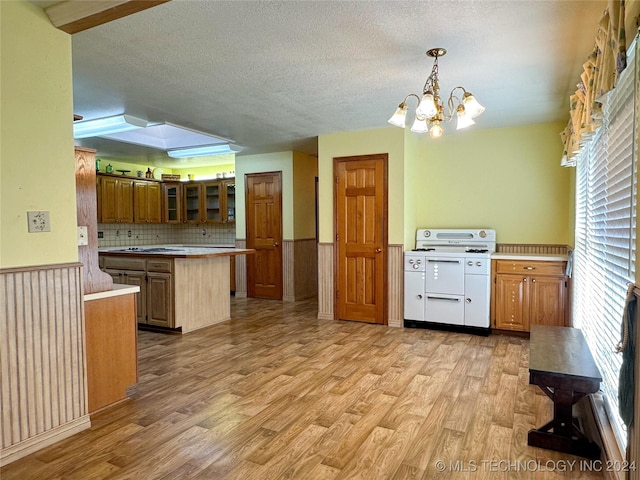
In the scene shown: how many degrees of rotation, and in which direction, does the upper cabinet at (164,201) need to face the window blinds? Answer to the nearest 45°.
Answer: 0° — it already faces it

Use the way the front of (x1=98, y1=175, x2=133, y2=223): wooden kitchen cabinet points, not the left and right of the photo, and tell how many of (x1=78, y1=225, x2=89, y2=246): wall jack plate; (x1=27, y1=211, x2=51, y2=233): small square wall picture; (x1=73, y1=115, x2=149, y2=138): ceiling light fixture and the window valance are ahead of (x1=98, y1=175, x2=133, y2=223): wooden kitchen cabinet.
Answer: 4

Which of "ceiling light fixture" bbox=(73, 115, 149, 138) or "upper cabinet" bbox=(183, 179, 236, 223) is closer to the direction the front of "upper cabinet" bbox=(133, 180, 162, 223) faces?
the ceiling light fixture

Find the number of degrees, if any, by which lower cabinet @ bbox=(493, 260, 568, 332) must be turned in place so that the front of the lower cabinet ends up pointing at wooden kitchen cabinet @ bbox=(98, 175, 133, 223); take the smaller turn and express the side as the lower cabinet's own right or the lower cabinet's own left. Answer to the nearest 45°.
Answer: approximately 90° to the lower cabinet's own right

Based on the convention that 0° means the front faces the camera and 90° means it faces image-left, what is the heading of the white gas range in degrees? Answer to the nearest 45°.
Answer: approximately 0°

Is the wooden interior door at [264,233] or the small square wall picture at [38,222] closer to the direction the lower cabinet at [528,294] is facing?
the small square wall picture

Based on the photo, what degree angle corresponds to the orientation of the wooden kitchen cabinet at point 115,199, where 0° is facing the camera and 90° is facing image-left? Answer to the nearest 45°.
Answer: approximately 0°

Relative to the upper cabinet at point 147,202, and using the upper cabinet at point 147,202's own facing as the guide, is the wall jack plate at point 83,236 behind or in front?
in front

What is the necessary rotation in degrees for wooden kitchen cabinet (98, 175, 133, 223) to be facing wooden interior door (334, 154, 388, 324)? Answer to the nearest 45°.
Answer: approximately 45° to its left
